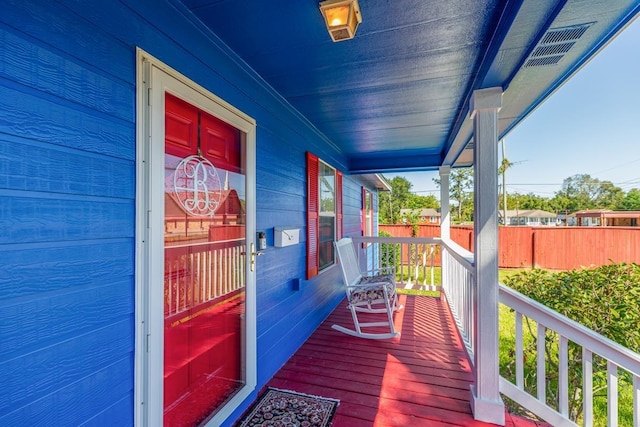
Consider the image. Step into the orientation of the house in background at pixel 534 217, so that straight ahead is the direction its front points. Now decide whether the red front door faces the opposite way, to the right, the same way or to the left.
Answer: to the left

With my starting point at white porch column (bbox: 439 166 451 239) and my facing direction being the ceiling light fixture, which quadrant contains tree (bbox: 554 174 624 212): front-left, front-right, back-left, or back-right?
back-left

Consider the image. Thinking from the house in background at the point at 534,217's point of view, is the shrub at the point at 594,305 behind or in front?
in front

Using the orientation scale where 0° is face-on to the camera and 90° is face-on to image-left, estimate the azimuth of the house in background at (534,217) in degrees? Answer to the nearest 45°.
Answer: approximately 0°

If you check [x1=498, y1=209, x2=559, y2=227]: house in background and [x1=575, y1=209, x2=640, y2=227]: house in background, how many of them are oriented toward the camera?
2

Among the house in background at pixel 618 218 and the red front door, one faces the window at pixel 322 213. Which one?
the house in background

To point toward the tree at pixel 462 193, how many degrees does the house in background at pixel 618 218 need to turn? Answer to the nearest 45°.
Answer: approximately 90° to its right

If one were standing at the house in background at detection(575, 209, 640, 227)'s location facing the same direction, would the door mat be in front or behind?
in front

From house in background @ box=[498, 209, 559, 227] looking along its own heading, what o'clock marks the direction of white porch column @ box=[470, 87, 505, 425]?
The white porch column is roughly at 12 o'clock from the house in background.

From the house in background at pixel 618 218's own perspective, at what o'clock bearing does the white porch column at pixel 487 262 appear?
The white porch column is roughly at 12 o'clock from the house in background.

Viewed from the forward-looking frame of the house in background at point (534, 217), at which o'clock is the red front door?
The red front door is roughly at 12 o'clock from the house in background.

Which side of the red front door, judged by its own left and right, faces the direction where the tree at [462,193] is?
left
